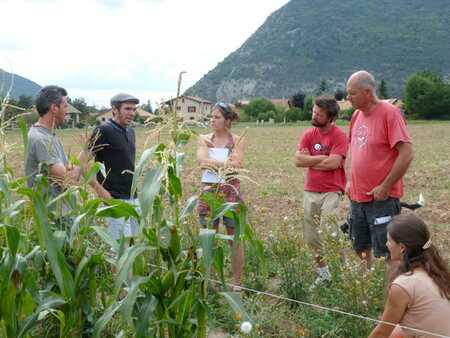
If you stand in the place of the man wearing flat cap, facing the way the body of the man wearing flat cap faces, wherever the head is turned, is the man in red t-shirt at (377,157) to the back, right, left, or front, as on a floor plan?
front

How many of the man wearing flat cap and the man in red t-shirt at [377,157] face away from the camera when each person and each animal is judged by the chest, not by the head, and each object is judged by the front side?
0

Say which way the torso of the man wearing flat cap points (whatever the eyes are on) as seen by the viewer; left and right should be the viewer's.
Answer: facing the viewer and to the right of the viewer

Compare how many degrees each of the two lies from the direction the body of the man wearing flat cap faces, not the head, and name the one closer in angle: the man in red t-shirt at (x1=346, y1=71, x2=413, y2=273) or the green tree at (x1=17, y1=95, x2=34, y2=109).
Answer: the man in red t-shirt

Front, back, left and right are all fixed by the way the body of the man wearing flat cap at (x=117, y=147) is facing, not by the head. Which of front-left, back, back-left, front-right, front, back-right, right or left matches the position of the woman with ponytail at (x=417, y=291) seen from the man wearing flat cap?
front

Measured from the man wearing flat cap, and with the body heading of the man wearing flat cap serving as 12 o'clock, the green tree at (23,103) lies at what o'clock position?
The green tree is roughly at 7 o'clock from the man wearing flat cap.

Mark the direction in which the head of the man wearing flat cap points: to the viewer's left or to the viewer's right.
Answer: to the viewer's right

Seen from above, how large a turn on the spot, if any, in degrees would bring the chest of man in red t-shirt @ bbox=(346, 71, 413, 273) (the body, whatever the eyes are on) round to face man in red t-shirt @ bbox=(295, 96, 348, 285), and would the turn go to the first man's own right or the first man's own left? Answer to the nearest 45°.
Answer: approximately 90° to the first man's own right

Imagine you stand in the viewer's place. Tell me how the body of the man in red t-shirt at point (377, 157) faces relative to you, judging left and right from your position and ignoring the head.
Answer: facing the viewer and to the left of the viewer

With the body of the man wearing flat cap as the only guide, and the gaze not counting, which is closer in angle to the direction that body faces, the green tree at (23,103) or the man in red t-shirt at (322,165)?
the man in red t-shirt

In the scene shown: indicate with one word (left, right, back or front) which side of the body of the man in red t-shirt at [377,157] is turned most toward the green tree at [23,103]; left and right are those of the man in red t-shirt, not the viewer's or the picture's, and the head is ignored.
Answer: right

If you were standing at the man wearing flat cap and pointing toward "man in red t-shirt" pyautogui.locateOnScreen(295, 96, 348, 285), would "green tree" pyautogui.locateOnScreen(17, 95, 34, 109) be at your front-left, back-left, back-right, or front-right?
back-left
